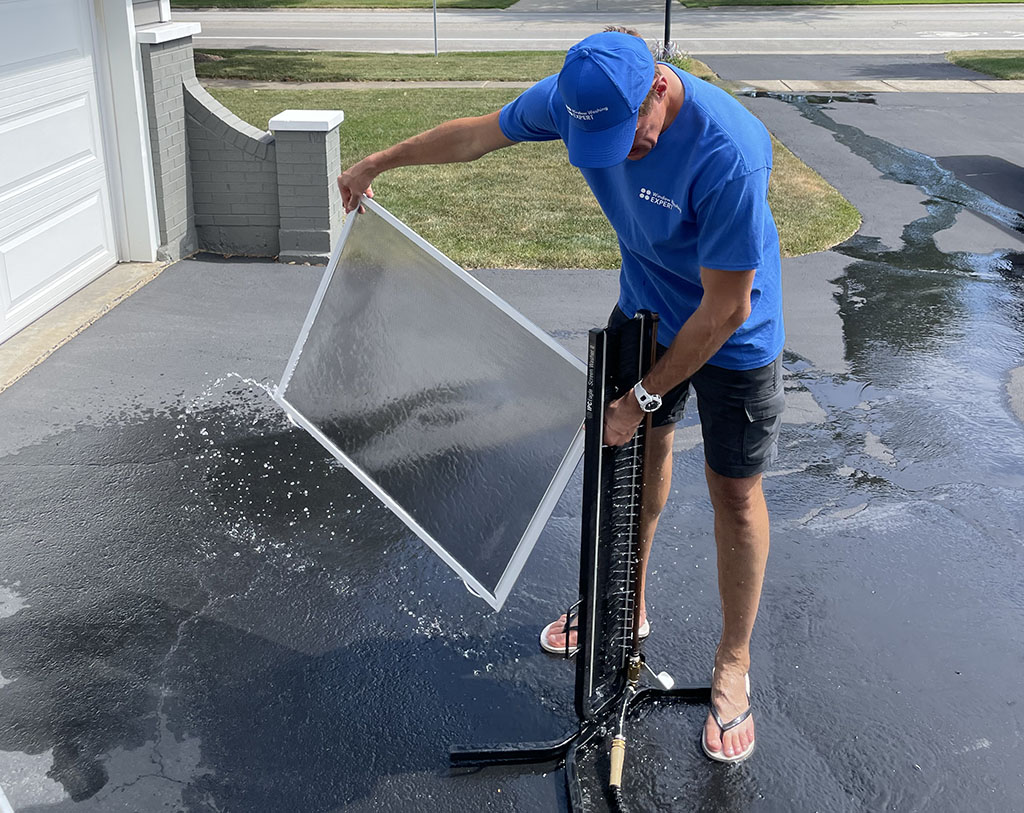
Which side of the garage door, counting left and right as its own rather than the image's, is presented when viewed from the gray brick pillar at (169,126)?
left

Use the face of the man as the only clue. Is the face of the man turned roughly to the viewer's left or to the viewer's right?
to the viewer's left

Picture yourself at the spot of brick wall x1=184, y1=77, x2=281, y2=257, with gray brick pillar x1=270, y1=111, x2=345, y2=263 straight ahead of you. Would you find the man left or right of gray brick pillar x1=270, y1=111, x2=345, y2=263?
right

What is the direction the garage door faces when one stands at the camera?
facing the viewer and to the right of the viewer

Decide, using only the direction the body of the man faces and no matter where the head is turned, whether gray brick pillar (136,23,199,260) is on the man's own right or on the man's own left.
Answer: on the man's own right

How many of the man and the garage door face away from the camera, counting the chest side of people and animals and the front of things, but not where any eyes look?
0

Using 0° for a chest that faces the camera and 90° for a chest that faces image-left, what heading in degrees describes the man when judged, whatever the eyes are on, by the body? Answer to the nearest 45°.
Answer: approximately 45°

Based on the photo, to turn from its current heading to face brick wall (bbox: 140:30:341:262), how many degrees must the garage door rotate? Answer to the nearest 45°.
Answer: approximately 90° to its left
